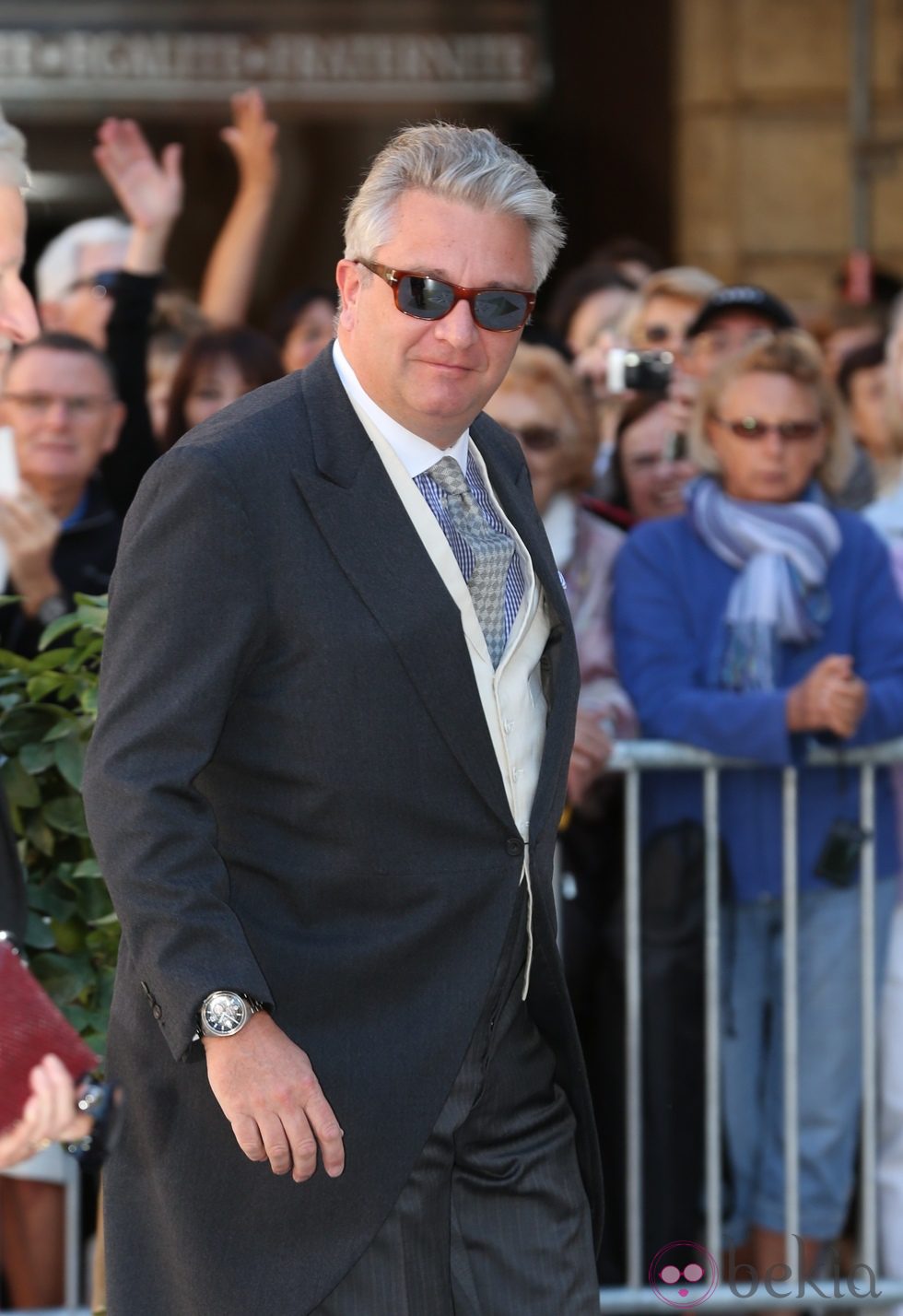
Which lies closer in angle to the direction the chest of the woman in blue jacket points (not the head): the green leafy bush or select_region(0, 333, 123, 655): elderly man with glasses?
the green leafy bush

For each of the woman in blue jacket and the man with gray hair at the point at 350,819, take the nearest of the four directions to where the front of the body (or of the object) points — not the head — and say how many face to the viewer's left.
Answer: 0

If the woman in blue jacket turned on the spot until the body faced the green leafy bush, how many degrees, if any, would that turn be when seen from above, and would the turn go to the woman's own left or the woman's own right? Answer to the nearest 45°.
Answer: approximately 45° to the woman's own right

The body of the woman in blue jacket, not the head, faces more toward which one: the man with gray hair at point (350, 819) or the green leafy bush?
the man with gray hair

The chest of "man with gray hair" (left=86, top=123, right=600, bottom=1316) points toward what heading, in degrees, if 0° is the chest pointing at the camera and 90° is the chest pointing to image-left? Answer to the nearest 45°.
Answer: approximately 315°

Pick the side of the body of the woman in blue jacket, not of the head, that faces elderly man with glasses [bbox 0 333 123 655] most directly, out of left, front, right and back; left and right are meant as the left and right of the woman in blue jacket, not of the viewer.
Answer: right

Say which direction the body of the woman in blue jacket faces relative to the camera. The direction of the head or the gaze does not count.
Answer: toward the camera

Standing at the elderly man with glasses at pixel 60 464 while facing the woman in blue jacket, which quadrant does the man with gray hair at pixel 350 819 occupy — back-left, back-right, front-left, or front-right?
front-right

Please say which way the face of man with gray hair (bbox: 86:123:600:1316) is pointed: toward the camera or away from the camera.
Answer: toward the camera

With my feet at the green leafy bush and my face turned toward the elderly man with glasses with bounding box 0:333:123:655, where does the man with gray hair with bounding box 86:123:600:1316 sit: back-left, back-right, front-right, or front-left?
back-right

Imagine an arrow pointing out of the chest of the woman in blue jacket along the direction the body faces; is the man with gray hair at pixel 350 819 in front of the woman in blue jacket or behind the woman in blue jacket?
in front

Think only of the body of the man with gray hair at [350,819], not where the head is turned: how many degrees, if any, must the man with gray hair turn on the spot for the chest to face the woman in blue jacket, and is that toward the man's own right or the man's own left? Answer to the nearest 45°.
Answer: approximately 90° to the man's own left
